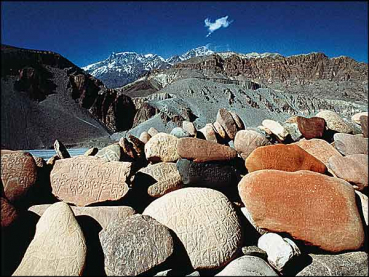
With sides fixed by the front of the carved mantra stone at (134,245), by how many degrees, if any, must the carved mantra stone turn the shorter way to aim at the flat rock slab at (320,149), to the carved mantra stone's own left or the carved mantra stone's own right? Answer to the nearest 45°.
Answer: approximately 90° to the carved mantra stone's own left

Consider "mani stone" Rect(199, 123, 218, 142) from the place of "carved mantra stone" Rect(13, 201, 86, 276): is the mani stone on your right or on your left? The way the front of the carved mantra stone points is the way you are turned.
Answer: on your left

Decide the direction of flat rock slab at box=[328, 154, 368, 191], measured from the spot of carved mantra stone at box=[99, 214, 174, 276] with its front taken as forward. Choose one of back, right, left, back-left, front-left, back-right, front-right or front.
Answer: left

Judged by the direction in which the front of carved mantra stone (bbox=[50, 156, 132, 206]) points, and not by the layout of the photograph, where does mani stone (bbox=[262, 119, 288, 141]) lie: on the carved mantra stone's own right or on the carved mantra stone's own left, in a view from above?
on the carved mantra stone's own left

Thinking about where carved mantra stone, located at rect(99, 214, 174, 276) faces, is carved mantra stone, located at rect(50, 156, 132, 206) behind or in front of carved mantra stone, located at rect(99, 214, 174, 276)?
behind

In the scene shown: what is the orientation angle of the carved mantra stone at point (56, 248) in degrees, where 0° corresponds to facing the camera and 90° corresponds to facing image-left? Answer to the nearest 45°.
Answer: approximately 0°
